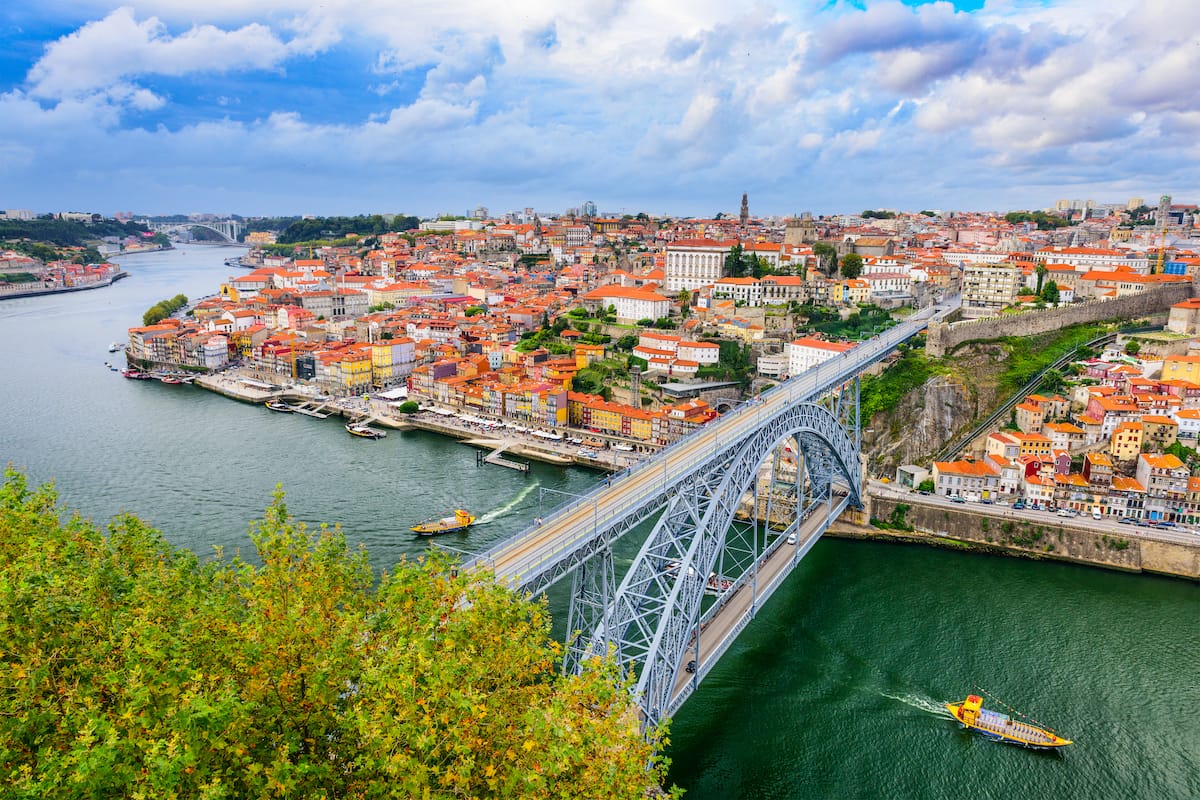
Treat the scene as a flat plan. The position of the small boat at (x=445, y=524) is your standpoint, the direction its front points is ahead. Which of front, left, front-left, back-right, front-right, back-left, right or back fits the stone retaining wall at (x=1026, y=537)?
back-left

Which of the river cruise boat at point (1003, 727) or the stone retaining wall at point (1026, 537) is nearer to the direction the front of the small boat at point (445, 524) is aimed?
the river cruise boat

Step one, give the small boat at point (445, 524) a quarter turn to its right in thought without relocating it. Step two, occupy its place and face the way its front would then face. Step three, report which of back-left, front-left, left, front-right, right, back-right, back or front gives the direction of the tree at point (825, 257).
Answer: right

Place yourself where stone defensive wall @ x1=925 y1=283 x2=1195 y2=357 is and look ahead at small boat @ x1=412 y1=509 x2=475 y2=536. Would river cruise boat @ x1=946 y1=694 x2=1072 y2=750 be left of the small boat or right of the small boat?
left

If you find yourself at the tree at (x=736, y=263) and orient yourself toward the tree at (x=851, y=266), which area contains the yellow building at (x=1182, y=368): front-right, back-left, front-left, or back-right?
front-right

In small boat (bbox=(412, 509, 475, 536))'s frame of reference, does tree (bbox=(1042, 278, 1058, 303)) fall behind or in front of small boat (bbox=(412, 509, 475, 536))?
behind

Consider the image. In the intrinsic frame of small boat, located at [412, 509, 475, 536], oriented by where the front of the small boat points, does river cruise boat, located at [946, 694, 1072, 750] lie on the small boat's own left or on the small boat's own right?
on the small boat's own left

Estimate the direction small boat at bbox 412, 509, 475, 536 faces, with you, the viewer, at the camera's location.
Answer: facing the viewer and to the left of the viewer

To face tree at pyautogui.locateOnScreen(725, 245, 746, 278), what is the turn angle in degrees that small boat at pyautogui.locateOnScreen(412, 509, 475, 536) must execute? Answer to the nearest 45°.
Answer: approximately 180°

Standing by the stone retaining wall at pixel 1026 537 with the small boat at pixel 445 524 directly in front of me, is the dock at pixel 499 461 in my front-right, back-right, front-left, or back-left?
front-right
